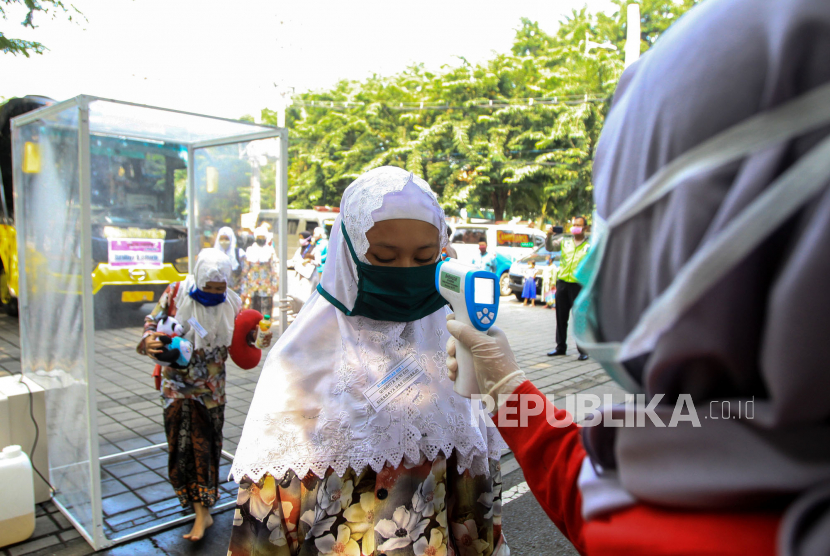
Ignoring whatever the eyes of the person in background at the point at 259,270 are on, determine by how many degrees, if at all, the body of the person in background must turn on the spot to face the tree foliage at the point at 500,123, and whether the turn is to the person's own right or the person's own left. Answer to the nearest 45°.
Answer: approximately 135° to the person's own left

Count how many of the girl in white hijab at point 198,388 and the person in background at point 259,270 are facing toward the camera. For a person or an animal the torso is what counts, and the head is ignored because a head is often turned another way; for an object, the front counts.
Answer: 2

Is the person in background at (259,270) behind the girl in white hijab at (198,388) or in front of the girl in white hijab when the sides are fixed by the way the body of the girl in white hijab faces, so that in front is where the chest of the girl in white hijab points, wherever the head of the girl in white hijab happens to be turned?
behind

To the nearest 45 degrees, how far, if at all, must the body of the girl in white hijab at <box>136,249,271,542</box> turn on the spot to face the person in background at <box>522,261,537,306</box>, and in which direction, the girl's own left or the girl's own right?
approximately 135° to the girl's own left

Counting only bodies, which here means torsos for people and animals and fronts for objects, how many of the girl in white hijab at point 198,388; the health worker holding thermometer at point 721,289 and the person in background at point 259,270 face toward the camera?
2
